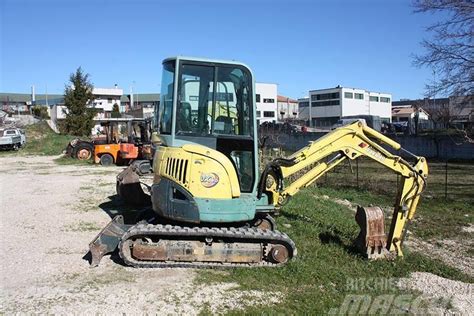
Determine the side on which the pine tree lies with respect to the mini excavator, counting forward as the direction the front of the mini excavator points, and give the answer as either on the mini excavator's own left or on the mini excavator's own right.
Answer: on the mini excavator's own left

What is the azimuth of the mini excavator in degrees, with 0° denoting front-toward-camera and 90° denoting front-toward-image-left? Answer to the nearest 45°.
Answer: approximately 270°

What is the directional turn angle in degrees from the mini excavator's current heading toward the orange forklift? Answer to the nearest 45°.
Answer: approximately 90° to its left
